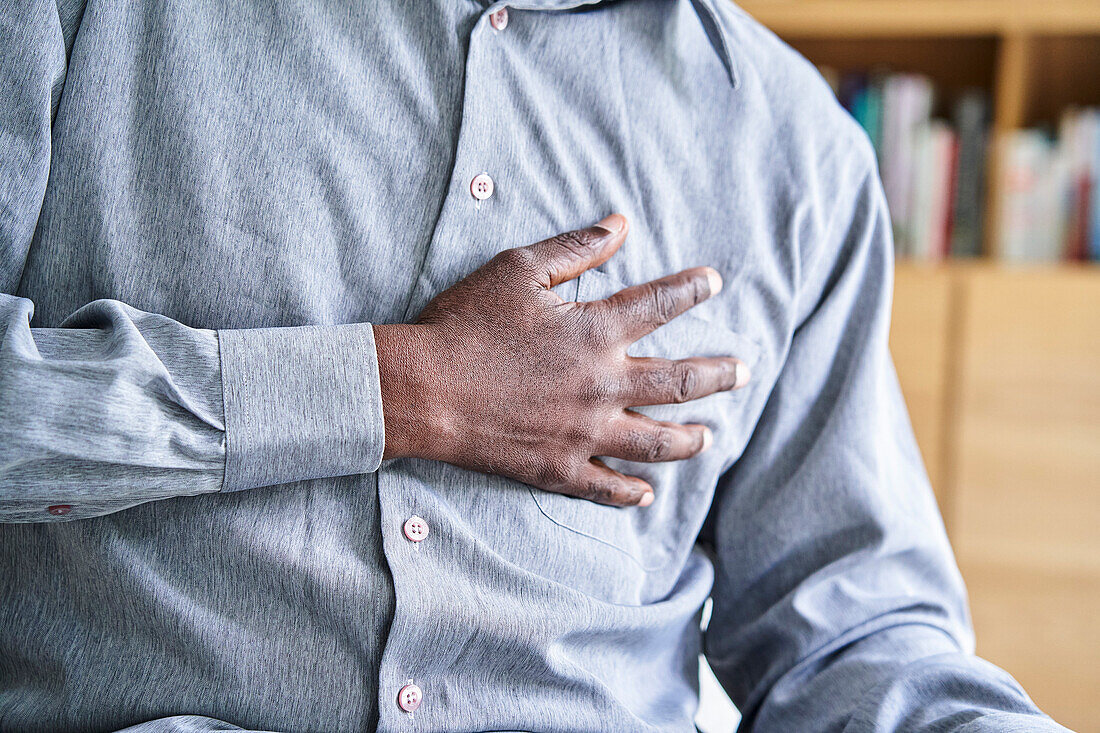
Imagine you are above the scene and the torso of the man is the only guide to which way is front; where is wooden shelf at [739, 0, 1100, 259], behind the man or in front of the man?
behind

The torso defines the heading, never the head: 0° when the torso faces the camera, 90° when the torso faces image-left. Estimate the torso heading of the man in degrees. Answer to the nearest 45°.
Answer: approximately 0°

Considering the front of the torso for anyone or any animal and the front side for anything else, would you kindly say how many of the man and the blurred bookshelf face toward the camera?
2

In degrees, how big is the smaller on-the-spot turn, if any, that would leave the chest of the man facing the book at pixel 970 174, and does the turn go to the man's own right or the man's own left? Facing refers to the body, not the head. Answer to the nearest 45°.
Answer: approximately 135° to the man's own left

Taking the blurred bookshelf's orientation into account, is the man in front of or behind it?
in front

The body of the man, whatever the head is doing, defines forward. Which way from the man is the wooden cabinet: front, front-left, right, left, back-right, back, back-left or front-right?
back-left

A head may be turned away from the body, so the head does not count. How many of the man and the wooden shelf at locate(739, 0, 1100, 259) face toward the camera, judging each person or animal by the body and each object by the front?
2

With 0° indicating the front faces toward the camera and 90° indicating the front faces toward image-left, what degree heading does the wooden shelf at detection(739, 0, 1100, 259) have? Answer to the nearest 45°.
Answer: approximately 0°
